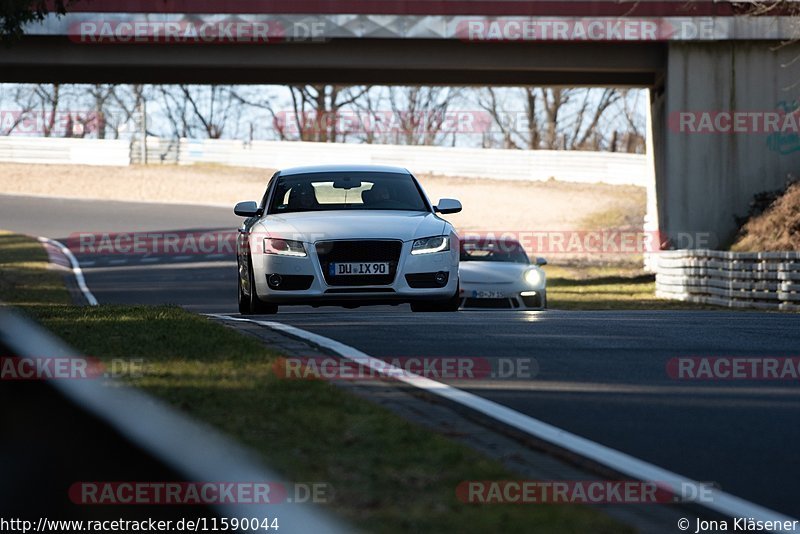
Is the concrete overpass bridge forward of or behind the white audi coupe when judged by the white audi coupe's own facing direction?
behind

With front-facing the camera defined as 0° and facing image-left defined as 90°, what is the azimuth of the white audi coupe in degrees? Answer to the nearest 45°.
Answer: approximately 0°

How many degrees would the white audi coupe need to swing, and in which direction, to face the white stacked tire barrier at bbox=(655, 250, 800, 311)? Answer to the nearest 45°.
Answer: approximately 135° to its left
